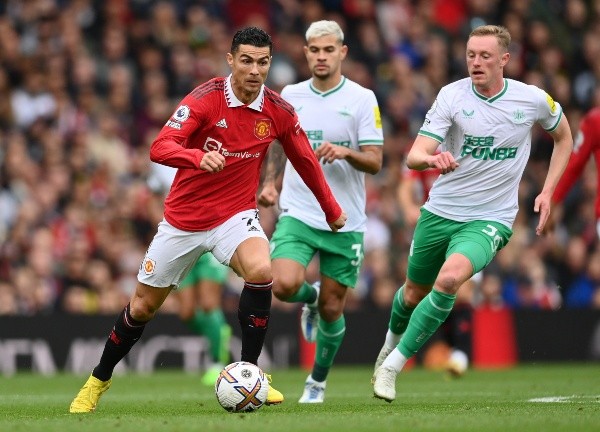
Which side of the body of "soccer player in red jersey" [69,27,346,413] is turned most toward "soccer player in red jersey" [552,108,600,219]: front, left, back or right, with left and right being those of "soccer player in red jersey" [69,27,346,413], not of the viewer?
left

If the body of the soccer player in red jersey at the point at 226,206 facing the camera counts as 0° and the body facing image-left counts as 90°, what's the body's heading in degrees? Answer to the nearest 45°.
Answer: approximately 315°
